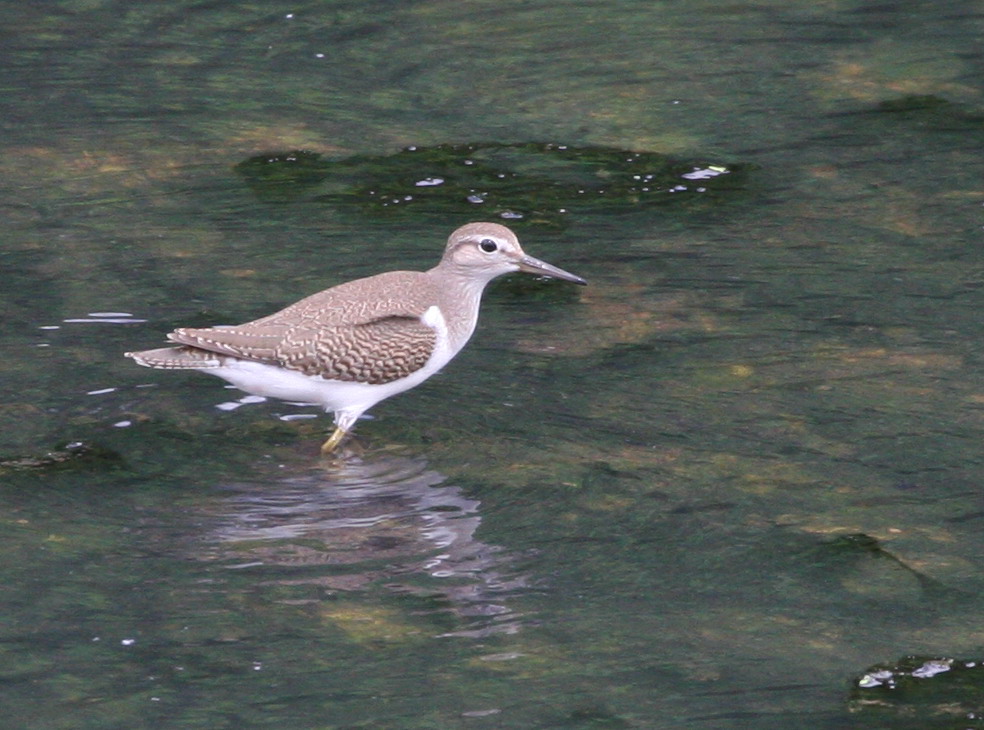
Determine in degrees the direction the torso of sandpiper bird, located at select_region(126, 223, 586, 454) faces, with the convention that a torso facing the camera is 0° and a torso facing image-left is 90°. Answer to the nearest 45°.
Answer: approximately 270°
